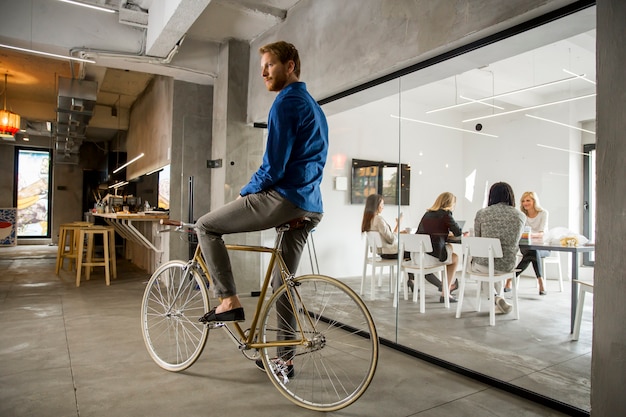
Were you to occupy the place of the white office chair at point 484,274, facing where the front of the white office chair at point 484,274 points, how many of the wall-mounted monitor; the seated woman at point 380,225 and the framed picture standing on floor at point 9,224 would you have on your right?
0

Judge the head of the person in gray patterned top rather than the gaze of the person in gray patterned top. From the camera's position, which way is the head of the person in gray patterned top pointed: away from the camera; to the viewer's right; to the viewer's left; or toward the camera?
away from the camera

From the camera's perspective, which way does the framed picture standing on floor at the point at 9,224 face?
toward the camera

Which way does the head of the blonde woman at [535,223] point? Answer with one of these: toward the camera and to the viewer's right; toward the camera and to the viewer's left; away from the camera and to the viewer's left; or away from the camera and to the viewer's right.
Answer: toward the camera and to the viewer's left

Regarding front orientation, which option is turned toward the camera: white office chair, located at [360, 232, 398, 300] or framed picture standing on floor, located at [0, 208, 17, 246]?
the framed picture standing on floor

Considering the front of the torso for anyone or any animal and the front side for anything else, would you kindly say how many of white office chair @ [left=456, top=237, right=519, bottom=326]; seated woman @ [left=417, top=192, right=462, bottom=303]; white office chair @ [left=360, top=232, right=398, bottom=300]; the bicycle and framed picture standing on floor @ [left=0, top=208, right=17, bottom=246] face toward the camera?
1

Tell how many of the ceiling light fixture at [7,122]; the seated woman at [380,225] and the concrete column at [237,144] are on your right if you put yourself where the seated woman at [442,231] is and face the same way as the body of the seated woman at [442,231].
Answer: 0

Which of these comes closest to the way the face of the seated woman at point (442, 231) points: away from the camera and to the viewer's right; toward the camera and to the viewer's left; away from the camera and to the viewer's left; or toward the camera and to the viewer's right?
away from the camera and to the viewer's right

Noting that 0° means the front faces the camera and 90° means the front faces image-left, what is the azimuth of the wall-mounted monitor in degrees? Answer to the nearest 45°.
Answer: approximately 315°

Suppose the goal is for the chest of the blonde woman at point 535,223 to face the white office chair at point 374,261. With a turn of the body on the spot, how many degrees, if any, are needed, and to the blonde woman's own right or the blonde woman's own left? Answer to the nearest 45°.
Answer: approximately 90° to the blonde woman's own right

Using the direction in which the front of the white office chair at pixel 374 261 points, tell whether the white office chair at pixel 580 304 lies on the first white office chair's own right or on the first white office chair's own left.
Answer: on the first white office chair's own right
